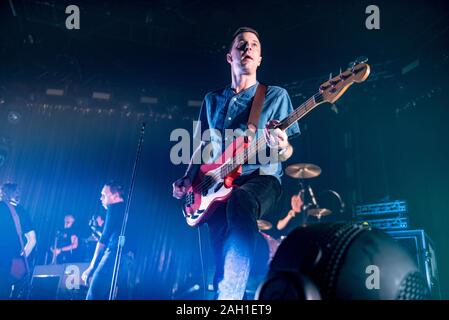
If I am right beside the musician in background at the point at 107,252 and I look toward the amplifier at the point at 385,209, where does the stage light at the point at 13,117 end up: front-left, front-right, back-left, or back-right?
back-left

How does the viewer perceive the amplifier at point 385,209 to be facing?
facing the viewer and to the left of the viewer

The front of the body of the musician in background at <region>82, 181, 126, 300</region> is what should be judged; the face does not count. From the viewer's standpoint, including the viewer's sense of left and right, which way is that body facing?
facing to the left of the viewer

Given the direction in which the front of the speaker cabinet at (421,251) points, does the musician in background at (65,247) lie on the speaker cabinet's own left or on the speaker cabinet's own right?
on the speaker cabinet's own right
